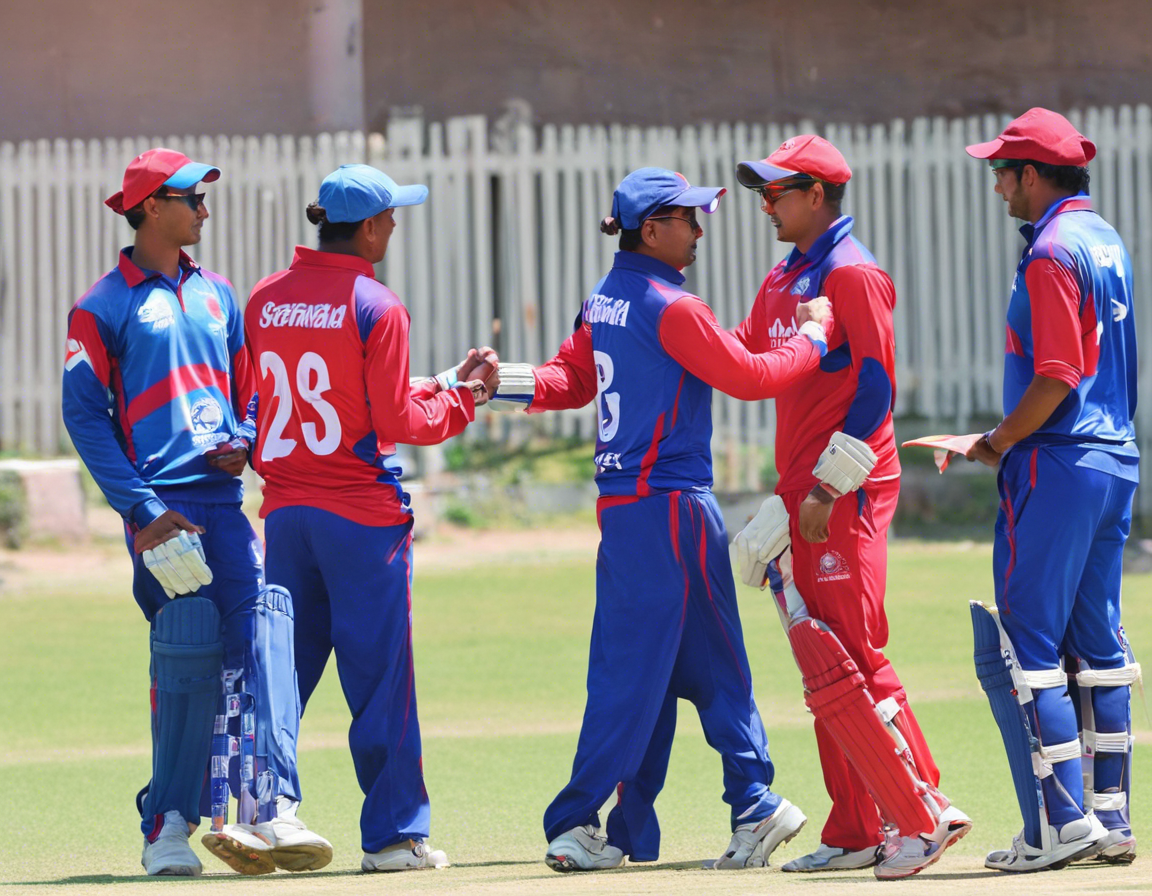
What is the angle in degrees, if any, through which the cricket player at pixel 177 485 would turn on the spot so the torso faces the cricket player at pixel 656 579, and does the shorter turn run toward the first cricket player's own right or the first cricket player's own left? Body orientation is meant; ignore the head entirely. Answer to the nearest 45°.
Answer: approximately 45° to the first cricket player's own left

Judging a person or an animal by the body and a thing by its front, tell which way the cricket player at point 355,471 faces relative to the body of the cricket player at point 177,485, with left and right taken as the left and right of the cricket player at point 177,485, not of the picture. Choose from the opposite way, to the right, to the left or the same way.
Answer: to the left

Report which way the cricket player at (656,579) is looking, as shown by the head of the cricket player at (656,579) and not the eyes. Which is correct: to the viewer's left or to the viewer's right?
to the viewer's right

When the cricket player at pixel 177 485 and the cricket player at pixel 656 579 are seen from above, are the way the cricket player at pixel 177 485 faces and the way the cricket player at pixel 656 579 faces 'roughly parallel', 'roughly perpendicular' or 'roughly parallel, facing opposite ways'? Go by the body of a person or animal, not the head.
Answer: roughly perpendicular

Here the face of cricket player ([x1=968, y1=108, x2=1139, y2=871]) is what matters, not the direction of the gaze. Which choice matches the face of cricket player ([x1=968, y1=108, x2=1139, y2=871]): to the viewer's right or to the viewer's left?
to the viewer's left

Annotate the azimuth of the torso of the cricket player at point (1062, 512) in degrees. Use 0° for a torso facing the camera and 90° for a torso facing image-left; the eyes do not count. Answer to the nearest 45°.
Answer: approximately 135°

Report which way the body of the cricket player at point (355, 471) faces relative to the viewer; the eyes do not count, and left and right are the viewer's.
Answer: facing away from the viewer and to the right of the viewer

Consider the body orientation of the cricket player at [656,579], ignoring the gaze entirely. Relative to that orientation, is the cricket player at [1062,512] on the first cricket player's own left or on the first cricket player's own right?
on the first cricket player's own right

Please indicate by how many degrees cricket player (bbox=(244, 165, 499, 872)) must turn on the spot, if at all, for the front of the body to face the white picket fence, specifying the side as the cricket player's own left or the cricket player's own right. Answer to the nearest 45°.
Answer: approximately 45° to the cricket player's own left

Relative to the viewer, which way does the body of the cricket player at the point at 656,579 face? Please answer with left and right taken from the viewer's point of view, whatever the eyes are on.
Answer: facing away from the viewer and to the right of the viewer

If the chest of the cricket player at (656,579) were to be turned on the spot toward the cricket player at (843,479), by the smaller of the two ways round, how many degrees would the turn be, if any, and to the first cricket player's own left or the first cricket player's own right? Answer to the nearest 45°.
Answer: approximately 45° to the first cricket player's own right

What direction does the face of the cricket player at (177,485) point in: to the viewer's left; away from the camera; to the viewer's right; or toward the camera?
to the viewer's right
